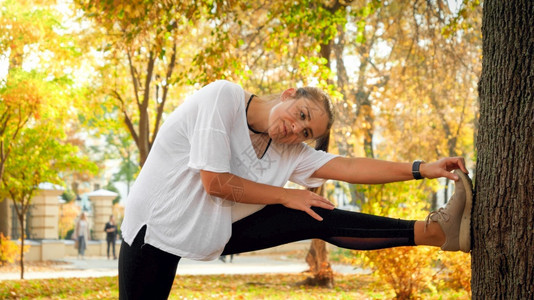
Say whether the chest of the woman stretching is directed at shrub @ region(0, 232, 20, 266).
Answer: no

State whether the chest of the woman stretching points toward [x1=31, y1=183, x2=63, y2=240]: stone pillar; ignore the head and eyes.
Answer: no

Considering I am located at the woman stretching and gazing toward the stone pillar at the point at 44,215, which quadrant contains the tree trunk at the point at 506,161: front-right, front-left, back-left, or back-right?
back-right

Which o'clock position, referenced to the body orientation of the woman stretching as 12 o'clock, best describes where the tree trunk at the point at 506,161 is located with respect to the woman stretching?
The tree trunk is roughly at 11 o'clock from the woman stretching.

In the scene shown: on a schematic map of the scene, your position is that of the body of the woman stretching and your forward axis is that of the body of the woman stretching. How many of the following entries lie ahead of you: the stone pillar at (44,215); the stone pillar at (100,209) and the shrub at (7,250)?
0

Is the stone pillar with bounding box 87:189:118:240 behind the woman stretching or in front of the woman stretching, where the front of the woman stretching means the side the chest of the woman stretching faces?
behind

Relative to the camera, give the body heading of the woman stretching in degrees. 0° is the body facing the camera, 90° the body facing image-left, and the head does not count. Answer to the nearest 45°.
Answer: approximately 315°
